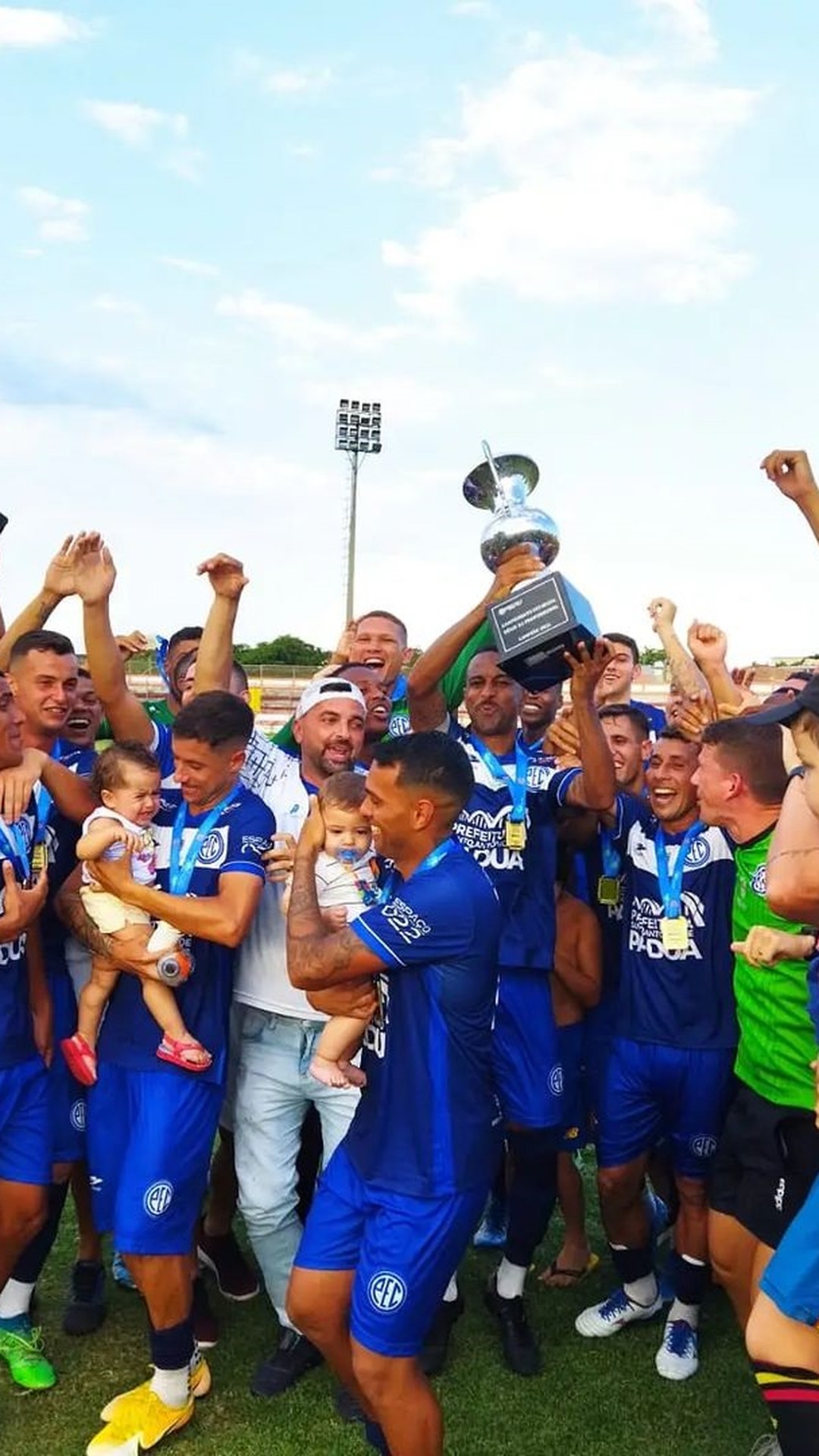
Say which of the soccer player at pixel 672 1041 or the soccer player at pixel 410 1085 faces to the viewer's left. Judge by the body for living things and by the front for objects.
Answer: the soccer player at pixel 410 1085

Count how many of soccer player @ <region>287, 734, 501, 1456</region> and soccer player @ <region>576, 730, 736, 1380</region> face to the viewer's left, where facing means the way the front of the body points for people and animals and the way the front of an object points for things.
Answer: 1

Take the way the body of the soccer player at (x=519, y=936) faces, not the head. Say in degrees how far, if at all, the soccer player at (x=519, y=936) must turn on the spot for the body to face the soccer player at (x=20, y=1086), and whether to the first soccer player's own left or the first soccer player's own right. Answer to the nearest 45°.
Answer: approximately 90° to the first soccer player's own right

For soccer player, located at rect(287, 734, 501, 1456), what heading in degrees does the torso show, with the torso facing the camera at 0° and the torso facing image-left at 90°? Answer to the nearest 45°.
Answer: approximately 90°

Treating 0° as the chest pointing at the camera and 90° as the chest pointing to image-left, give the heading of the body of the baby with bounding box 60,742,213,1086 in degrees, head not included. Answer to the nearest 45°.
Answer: approximately 315°

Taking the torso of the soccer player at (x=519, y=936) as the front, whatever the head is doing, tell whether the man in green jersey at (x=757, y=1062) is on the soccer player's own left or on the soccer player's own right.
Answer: on the soccer player's own left

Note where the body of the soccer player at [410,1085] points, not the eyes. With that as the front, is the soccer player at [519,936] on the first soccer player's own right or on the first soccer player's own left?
on the first soccer player's own right
